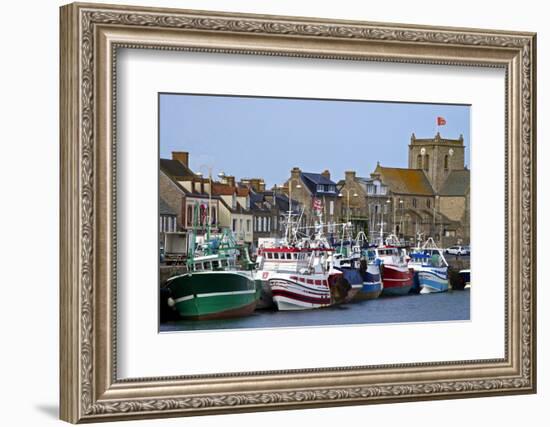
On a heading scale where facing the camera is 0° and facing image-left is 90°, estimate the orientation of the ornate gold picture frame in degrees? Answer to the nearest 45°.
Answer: approximately 315°
